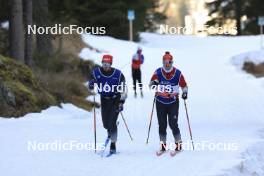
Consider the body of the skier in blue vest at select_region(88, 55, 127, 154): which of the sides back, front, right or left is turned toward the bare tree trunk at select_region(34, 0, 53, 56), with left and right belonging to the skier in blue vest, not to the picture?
back

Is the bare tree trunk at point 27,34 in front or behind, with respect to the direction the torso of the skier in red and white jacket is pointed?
behind

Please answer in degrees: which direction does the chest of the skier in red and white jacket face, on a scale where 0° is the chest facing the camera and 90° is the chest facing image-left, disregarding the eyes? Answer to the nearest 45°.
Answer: approximately 0°

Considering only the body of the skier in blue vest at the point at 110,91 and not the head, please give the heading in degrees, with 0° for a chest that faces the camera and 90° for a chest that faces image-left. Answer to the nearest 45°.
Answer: approximately 0°

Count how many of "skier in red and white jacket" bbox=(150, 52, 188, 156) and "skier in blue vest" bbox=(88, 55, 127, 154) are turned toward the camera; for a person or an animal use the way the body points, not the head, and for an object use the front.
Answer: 2

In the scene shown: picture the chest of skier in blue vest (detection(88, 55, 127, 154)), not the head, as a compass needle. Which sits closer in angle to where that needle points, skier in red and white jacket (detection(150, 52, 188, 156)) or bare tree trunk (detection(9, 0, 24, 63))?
the skier in red and white jacket
